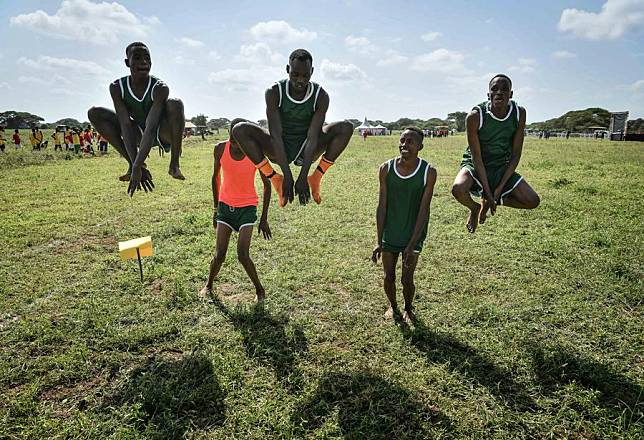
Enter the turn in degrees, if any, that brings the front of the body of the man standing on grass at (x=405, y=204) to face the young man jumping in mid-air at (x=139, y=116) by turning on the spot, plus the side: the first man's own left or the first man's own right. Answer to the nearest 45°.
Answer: approximately 90° to the first man's own right

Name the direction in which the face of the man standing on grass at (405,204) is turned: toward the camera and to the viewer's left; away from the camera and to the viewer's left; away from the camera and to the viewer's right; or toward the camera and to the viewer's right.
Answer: toward the camera and to the viewer's left

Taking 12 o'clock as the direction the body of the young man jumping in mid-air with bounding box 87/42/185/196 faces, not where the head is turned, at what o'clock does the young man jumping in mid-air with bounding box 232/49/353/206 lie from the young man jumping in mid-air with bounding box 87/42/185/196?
the young man jumping in mid-air with bounding box 232/49/353/206 is roughly at 10 o'clock from the young man jumping in mid-air with bounding box 87/42/185/196.

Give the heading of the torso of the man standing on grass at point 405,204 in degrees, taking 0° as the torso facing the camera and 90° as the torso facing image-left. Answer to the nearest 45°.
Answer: approximately 0°

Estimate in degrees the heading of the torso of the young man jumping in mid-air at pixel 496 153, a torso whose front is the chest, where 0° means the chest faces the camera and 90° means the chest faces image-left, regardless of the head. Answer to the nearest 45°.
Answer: approximately 0°

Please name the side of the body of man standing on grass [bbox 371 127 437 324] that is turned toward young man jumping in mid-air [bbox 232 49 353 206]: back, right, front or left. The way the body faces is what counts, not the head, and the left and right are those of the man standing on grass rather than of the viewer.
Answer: right

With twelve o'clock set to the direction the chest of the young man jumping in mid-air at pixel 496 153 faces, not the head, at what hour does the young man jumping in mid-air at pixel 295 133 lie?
the young man jumping in mid-air at pixel 295 133 is roughly at 2 o'clock from the young man jumping in mid-air at pixel 496 153.

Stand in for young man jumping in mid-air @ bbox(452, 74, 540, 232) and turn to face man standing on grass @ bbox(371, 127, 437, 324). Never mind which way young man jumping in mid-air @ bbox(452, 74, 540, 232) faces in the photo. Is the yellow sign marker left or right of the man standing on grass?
right

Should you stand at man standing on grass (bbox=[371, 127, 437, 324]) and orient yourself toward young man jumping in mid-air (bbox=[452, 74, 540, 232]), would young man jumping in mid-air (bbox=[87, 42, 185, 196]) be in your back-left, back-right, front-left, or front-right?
back-left

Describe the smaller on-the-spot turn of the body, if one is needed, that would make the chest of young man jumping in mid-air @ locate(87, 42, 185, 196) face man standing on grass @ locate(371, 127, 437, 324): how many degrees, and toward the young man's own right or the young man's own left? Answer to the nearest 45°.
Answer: approximately 45° to the young man's own left
